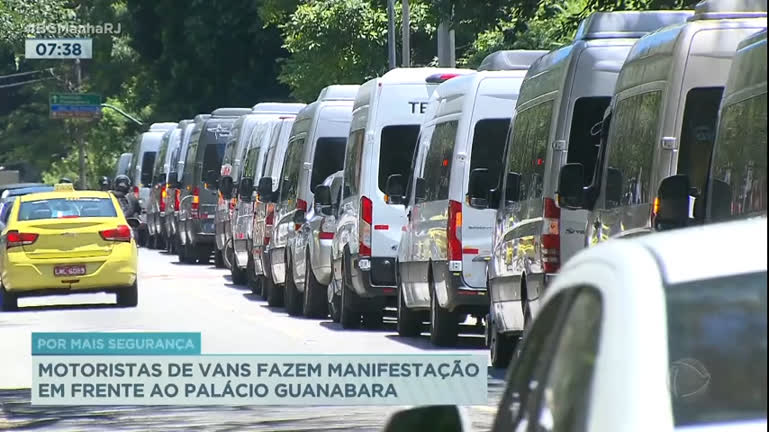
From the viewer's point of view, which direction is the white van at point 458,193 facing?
away from the camera

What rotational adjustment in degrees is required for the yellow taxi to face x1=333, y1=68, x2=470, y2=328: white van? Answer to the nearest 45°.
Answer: approximately 135° to its right

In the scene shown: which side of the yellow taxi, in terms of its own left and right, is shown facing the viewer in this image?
back

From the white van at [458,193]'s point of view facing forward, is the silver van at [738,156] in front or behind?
behind

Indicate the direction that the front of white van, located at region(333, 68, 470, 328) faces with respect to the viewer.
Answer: facing away from the viewer

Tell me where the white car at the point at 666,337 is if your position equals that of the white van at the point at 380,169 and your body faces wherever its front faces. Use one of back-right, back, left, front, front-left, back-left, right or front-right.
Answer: back

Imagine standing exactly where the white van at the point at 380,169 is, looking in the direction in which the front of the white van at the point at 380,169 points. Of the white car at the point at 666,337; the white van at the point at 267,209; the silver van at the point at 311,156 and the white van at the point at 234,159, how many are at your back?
1
